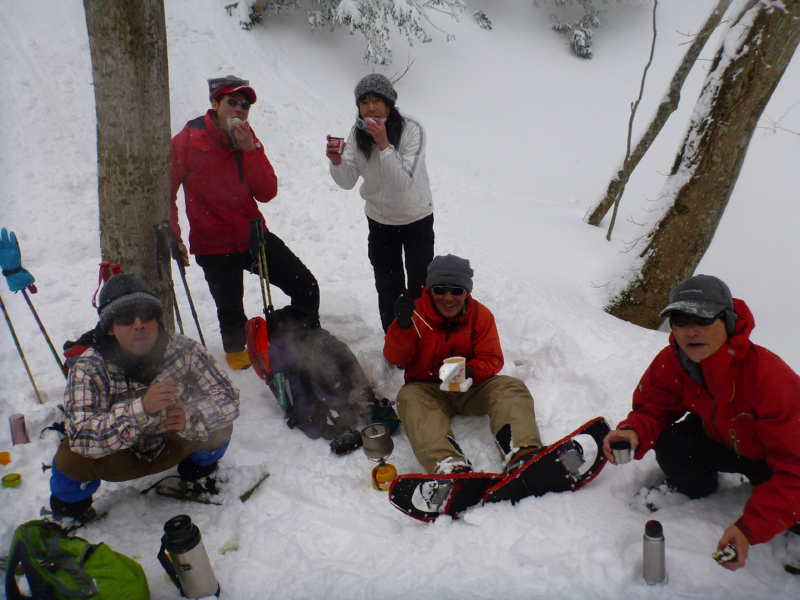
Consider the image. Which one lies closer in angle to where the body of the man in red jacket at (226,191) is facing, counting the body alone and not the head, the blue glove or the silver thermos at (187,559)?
the silver thermos

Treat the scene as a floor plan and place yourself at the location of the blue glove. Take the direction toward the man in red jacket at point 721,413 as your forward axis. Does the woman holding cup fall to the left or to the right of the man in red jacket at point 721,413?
left

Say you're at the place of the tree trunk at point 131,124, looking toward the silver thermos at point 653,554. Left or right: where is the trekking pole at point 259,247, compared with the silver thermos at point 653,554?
left

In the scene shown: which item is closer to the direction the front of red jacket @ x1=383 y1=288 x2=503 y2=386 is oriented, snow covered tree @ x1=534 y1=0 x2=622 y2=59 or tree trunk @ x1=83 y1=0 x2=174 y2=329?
the tree trunk

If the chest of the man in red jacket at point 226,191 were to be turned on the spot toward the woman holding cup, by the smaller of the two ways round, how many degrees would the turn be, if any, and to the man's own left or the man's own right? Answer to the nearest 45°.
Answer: approximately 45° to the man's own left

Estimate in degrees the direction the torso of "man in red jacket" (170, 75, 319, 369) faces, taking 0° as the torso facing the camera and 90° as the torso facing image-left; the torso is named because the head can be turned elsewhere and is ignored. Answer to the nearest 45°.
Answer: approximately 315°
